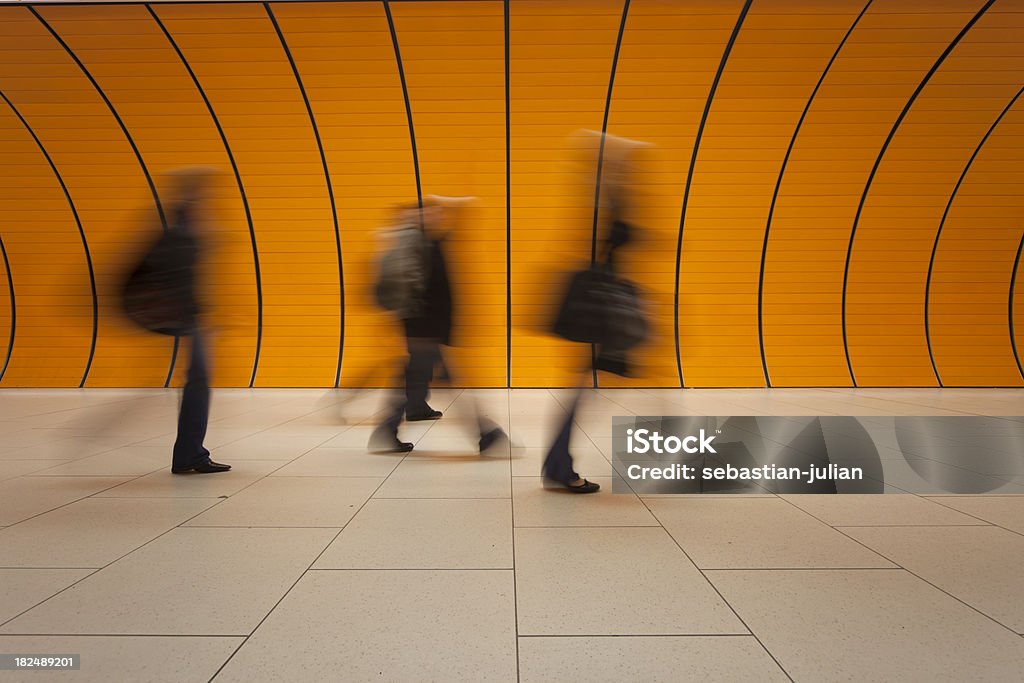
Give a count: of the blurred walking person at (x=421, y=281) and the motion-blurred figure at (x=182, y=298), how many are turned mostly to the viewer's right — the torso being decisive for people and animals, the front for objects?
2

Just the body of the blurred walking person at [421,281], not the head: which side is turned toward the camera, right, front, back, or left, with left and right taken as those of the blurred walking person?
right

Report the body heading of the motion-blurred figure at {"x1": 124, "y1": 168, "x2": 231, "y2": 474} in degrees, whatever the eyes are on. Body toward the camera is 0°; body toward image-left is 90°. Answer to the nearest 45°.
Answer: approximately 270°

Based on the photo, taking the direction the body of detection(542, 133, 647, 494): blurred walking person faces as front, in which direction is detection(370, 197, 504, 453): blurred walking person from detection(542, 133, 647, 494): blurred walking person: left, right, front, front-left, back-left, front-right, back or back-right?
back-left

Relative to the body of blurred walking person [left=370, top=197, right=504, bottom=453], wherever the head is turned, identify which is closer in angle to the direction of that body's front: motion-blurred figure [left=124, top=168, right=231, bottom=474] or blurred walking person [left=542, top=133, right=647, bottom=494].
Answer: the blurred walking person

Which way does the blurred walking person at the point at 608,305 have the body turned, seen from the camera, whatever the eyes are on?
to the viewer's right

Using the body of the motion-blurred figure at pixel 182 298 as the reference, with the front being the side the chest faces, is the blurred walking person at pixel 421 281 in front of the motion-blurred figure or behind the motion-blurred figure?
in front

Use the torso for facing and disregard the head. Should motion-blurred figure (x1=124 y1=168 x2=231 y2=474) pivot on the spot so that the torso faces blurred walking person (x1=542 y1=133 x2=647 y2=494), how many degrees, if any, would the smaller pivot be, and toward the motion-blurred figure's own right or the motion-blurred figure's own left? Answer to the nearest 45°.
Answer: approximately 45° to the motion-blurred figure's own right

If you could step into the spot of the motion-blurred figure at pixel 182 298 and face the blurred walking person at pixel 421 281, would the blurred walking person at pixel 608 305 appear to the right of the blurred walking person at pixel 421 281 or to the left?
right

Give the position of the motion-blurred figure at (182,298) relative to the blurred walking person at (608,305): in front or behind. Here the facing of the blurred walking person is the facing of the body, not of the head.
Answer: behind

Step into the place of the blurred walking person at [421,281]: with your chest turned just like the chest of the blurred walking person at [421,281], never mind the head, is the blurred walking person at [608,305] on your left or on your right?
on your right

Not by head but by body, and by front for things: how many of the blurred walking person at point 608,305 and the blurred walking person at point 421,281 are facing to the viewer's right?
2
